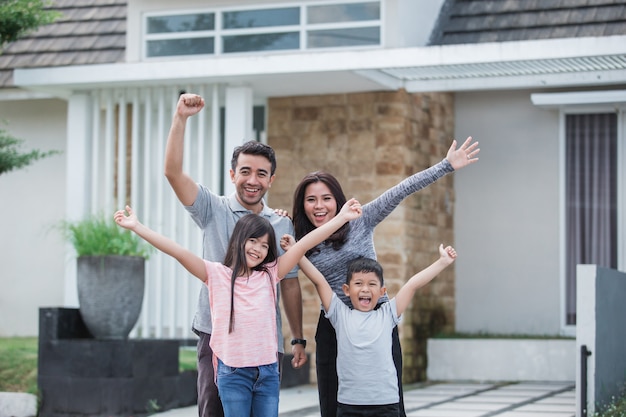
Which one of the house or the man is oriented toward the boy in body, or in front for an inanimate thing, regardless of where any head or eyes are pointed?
the house

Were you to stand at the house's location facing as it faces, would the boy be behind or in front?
in front

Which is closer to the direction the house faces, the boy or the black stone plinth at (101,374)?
the boy

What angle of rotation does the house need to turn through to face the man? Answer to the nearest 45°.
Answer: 0° — it already faces them

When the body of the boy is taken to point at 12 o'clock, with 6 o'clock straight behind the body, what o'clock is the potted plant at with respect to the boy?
The potted plant is roughly at 5 o'clock from the boy.

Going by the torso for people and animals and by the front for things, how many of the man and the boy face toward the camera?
2

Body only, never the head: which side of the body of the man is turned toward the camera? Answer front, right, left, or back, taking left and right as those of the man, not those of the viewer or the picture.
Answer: front

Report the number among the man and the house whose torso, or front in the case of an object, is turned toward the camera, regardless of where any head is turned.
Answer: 2

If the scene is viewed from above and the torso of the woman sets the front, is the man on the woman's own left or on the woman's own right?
on the woman's own right

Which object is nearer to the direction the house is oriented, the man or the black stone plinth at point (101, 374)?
the man

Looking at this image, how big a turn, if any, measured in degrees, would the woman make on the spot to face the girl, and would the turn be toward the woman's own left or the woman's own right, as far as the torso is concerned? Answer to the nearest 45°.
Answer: approximately 45° to the woman's own right

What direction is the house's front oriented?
toward the camera
